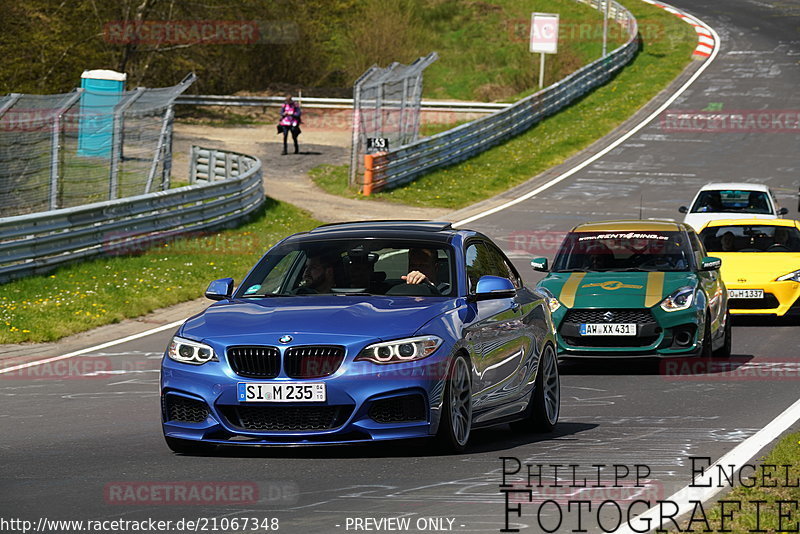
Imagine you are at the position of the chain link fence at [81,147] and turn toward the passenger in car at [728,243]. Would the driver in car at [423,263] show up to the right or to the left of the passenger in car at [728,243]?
right

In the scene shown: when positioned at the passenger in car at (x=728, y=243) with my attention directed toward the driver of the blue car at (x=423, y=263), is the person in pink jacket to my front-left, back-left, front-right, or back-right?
back-right

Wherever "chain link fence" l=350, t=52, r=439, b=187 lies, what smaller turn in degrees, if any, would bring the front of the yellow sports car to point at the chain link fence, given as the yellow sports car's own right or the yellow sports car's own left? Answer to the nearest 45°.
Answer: approximately 135° to the yellow sports car's own right

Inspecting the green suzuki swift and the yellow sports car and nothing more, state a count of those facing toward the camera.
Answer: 2

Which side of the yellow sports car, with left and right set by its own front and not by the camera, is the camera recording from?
front

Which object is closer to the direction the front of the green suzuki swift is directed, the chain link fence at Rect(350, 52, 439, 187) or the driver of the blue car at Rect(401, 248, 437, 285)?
the driver of the blue car

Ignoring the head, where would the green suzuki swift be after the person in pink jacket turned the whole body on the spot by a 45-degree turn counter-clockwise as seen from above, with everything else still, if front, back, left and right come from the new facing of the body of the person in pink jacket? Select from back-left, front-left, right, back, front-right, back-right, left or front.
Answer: front-right

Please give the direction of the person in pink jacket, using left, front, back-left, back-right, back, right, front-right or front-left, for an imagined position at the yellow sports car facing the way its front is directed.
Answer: back-right

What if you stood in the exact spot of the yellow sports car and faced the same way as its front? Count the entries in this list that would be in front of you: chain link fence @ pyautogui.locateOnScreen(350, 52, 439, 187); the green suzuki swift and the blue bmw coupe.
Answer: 2

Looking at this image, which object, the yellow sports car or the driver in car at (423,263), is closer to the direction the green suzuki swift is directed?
the driver in car

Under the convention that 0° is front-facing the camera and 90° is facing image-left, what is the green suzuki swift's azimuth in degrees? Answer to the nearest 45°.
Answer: approximately 0°

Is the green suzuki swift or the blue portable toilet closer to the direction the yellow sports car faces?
the green suzuki swift

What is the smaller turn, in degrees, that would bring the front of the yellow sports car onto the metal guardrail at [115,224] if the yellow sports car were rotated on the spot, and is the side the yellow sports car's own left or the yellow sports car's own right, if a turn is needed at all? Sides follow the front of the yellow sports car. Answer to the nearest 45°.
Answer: approximately 90° to the yellow sports car's own right

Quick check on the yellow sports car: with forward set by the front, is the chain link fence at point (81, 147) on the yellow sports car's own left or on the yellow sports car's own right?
on the yellow sports car's own right

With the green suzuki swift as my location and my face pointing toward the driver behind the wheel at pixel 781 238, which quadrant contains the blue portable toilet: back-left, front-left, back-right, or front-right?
front-left

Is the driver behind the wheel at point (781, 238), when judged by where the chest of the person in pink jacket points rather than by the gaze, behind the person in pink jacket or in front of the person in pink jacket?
in front

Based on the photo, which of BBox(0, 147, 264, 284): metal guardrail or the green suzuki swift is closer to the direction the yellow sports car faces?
the green suzuki swift
